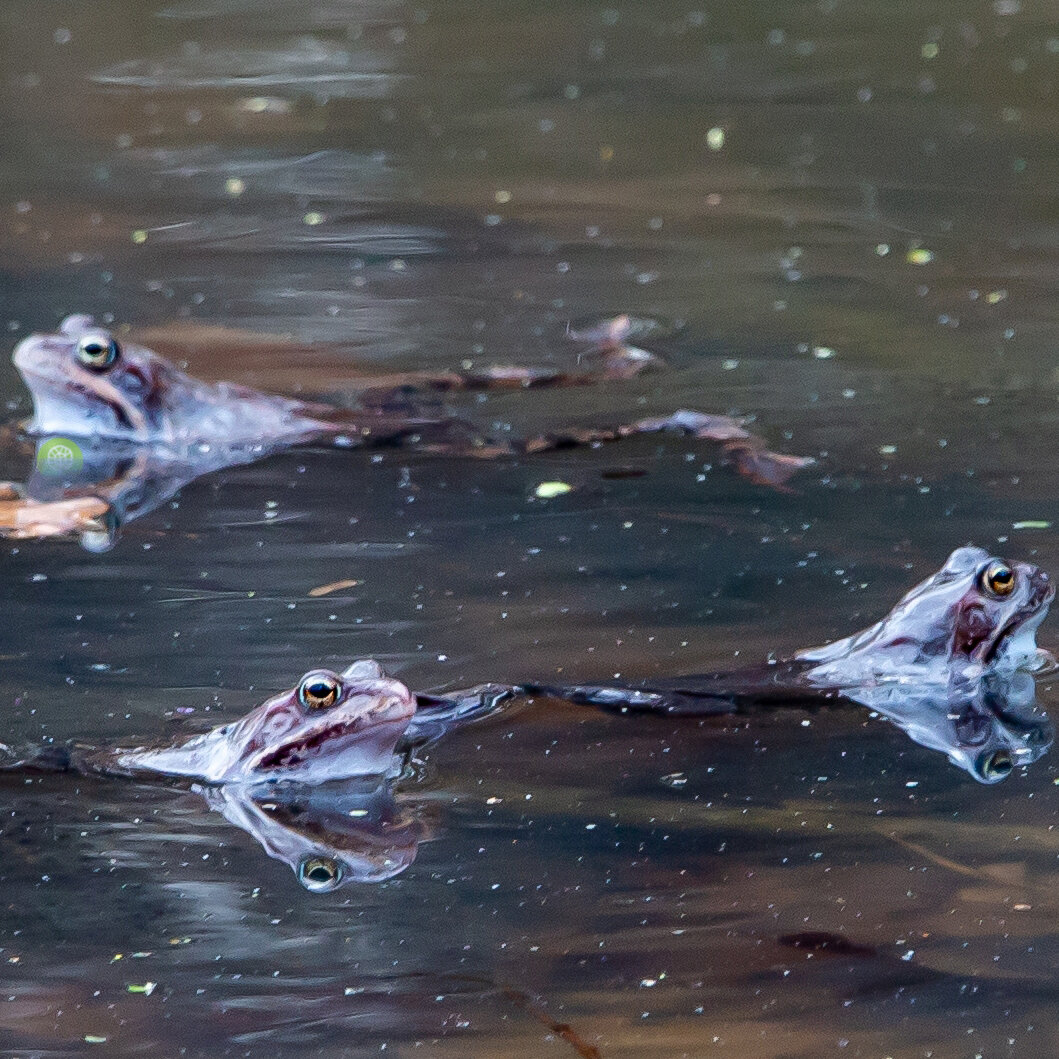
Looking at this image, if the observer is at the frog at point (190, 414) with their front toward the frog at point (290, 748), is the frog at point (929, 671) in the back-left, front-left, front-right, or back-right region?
front-left

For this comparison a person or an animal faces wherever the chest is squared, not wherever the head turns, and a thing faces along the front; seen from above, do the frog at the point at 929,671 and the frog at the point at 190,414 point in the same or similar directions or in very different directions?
very different directions

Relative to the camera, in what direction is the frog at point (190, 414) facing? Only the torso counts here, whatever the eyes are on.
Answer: to the viewer's left

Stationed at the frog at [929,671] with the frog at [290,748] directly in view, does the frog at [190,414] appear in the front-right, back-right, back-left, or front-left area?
front-right

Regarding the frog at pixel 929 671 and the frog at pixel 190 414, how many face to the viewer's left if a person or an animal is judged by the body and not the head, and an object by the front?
1

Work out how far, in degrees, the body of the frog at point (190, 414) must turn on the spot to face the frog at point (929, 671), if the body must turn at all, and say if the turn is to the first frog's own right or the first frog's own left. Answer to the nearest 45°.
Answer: approximately 135° to the first frog's own left

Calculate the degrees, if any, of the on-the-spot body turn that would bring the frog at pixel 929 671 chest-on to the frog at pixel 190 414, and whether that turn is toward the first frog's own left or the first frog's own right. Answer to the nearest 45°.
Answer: approximately 135° to the first frog's own left

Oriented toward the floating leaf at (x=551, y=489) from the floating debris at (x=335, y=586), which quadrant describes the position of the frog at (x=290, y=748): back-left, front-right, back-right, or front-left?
back-right

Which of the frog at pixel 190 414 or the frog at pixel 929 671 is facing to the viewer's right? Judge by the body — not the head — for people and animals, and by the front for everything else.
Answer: the frog at pixel 929 671

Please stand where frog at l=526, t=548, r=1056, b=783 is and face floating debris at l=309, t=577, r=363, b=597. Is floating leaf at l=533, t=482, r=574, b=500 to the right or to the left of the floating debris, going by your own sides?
right

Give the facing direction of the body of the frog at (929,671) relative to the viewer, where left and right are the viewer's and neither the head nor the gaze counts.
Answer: facing to the right of the viewer
